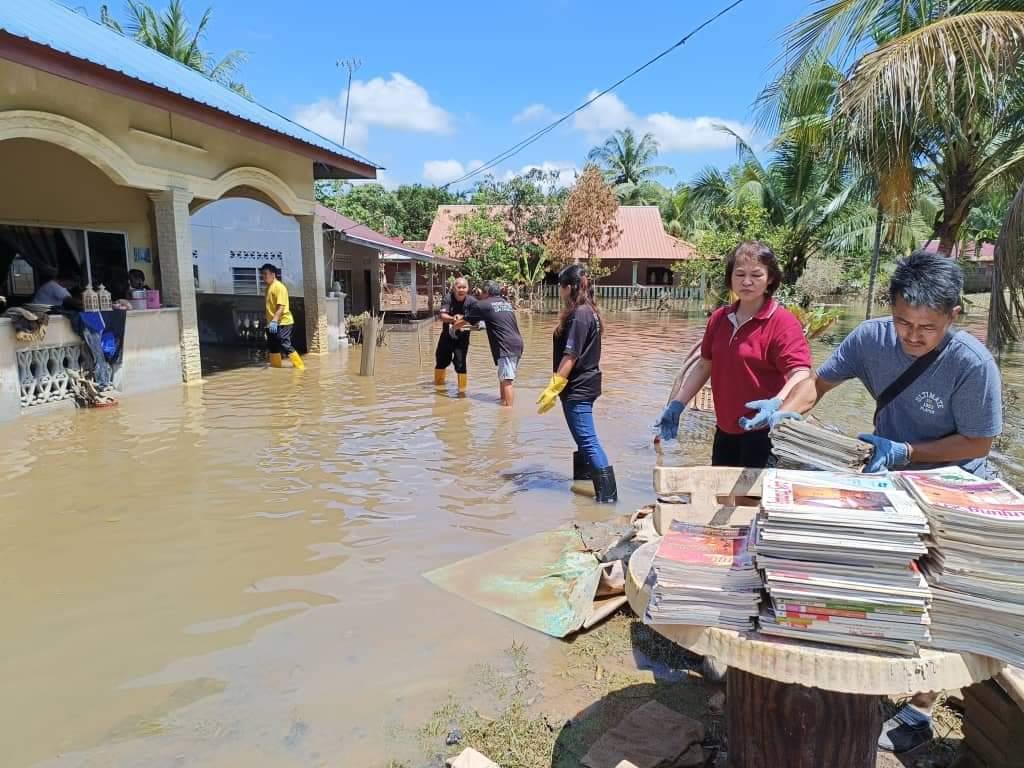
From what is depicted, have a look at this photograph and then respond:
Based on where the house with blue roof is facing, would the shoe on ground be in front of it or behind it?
in front

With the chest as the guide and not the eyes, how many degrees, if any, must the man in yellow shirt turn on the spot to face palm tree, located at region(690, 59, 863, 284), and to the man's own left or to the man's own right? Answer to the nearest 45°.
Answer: approximately 135° to the man's own right

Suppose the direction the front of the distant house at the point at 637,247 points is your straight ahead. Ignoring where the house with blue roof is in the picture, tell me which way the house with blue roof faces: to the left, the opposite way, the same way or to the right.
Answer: to the left

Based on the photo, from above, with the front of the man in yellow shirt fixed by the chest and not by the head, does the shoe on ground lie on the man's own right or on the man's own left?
on the man's own left

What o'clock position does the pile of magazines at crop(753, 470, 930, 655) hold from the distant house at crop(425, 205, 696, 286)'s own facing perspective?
The pile of magazines is roughly at 12 o'clock from the distant house.

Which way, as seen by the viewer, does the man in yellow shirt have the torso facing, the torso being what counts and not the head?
to the viewer's left

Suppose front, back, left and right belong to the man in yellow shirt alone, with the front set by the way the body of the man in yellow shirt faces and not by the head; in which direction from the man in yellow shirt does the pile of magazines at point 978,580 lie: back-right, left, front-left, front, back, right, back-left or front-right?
left

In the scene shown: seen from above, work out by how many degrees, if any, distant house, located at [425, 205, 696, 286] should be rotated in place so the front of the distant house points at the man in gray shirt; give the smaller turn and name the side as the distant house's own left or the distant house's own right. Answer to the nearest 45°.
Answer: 0° — it already faces them

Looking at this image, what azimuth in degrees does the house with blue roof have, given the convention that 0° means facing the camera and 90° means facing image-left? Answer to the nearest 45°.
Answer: approximately 315°

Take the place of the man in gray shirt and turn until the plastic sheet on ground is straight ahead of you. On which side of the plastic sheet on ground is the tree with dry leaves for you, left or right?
right
